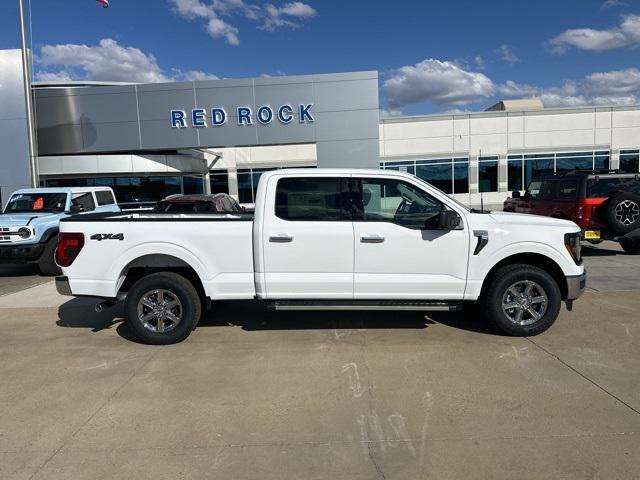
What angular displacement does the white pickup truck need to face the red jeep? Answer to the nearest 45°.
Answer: approximately 45° to its left

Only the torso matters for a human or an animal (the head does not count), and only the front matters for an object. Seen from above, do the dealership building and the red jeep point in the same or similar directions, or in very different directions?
very different directions

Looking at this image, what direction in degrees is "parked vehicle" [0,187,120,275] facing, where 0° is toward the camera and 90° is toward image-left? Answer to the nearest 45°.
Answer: approximately 45°

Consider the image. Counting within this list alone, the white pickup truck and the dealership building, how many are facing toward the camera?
1

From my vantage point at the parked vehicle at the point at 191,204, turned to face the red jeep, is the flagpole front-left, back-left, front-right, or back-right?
back-left

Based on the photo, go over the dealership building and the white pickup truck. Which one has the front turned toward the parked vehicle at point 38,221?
the dealership building

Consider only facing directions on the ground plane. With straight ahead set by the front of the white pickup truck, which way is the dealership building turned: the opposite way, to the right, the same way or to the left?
to the right

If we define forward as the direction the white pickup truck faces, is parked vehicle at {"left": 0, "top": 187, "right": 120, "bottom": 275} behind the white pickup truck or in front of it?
behind

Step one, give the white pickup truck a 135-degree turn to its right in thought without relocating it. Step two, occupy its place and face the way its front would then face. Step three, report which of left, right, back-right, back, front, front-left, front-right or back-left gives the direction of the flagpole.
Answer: right

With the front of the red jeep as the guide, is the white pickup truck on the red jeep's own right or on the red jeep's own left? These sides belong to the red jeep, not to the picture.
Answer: on the red jeep's own left

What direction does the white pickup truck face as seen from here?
to the viewer's right

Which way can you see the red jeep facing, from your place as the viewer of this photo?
facing away from the viewer and to the left of the viewer
